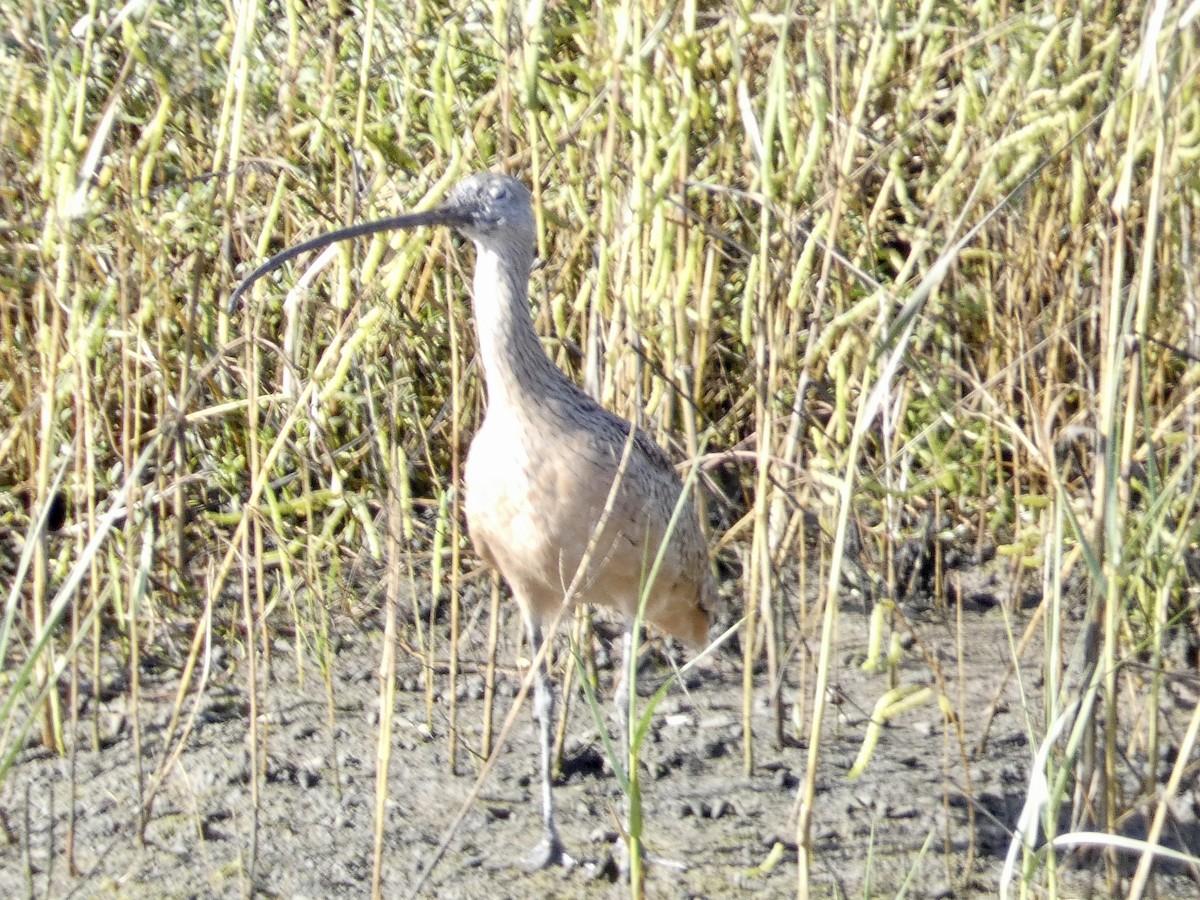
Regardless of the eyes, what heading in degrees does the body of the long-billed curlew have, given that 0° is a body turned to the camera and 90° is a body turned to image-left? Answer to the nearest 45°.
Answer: approximately 45°
